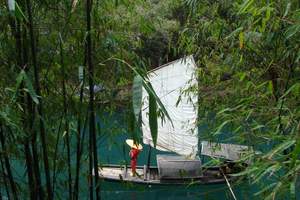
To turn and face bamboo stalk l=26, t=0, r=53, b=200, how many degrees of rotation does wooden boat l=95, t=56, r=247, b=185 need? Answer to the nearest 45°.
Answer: approximately 90° to its left

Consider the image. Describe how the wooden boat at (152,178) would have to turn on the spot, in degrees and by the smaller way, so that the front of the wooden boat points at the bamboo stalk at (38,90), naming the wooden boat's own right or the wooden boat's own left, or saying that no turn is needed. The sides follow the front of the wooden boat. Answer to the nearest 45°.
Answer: approximately 90° to the wooden boat's own left

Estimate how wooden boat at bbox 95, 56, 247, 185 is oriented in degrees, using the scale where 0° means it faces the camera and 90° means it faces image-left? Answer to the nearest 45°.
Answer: approximately 90°
